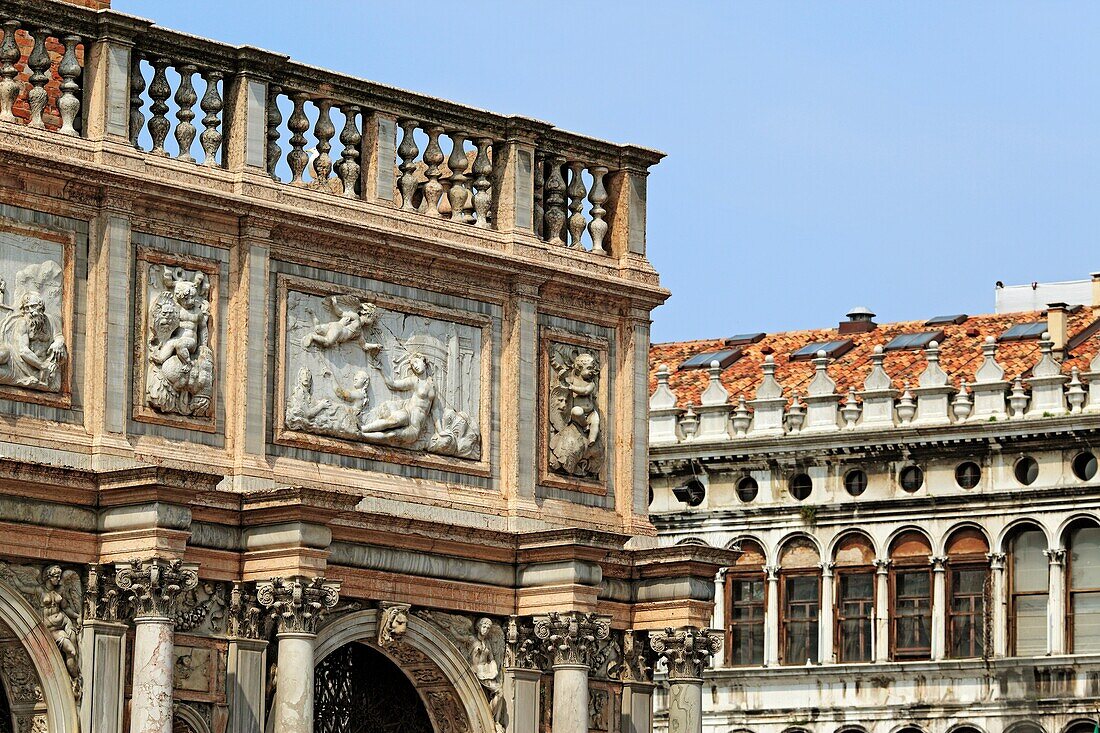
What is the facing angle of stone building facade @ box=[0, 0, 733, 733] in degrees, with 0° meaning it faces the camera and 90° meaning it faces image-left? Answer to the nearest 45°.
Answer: approximately 315°

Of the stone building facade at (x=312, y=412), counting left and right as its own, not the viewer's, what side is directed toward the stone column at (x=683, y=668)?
left
